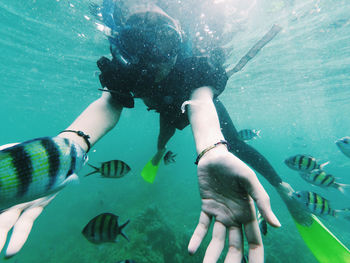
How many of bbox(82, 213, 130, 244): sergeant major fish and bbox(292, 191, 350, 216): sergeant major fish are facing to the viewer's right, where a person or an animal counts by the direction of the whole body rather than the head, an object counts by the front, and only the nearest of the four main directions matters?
0

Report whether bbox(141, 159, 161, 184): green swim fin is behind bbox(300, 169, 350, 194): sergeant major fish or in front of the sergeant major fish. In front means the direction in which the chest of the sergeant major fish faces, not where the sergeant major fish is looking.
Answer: in front

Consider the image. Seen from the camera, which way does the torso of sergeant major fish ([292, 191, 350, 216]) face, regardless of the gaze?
to the viewer's left

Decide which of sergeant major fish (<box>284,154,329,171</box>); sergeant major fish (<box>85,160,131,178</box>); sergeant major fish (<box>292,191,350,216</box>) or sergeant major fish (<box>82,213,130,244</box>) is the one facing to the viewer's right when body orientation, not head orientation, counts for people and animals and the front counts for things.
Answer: sergeant major fish (<box>85,160,131,178</box>)

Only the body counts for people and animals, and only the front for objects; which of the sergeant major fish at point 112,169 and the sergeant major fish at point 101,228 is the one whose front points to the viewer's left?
the sergeant major fish at point 101,228

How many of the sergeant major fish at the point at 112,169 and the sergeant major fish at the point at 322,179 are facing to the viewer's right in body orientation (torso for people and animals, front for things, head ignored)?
1

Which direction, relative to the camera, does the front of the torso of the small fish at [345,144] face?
to the viewer's left

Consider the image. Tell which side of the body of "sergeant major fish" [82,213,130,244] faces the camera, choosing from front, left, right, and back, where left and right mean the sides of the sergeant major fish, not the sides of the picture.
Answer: left

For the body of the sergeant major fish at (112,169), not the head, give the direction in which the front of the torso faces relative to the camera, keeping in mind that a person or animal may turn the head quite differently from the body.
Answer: to the viewer's right

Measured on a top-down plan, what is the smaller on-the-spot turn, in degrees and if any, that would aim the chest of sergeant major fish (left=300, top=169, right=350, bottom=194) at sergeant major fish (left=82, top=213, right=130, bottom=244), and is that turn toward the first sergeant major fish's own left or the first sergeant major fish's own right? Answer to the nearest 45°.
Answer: approximately 45° to the first sergeant major fish's own left

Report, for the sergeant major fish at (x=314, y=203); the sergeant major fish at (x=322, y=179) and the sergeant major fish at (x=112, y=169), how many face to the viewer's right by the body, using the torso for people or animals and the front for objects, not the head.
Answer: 1

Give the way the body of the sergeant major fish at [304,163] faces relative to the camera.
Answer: to the viewer's left

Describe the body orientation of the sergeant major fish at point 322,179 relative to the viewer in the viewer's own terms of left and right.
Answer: facing to the left of the viewer
